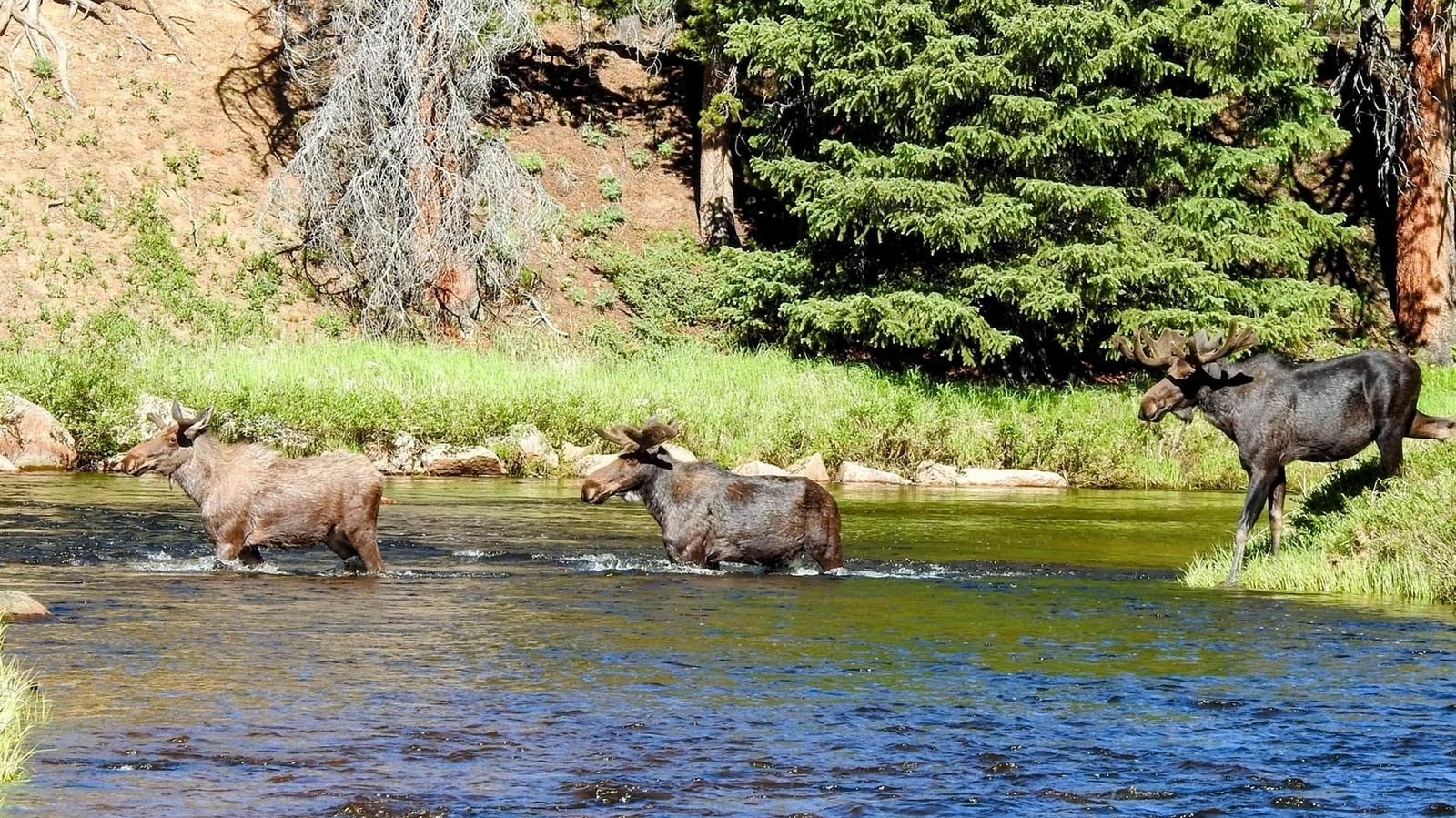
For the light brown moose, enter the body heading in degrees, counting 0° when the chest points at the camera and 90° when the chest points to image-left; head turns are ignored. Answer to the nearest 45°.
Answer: approximately 90°

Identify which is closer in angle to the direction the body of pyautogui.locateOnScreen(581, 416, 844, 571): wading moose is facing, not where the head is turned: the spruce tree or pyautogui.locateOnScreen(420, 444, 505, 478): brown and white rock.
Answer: the brown and white rock

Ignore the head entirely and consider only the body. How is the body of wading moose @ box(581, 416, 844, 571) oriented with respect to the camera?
to the viewer's left

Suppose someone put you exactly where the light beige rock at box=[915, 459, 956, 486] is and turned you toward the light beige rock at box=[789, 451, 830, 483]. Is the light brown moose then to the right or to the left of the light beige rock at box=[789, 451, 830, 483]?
left

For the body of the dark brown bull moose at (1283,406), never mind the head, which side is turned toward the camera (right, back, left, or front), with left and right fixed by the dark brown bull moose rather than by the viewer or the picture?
left

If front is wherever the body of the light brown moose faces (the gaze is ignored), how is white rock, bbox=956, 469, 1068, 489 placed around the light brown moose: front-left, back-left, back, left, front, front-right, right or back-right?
back-right

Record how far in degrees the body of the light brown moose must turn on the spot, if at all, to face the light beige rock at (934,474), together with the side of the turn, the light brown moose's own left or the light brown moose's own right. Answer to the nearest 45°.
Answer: approximately 135° to the light brown moose's own right

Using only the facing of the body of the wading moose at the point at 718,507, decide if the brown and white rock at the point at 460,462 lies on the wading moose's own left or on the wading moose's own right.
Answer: on the wading moose's own right

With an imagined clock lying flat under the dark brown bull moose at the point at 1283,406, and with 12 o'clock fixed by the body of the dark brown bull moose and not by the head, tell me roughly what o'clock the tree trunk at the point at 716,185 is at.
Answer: The tree trunk is roughly at 2 o'clock from the dark brown bull moose.
